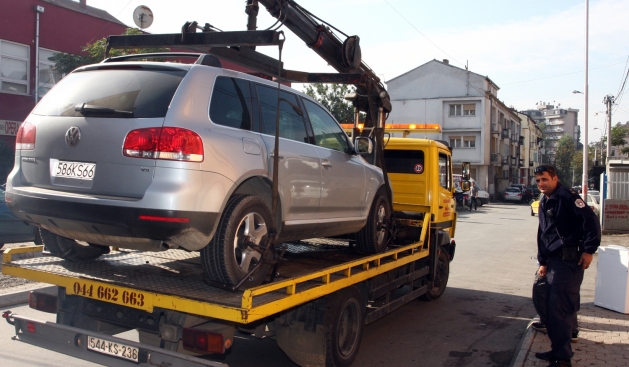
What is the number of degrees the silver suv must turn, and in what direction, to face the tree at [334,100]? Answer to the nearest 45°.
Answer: approximately 45° to its left

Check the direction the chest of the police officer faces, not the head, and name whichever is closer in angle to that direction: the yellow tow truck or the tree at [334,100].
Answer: the yellow tow truck

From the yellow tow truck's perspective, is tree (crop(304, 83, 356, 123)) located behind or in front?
in front

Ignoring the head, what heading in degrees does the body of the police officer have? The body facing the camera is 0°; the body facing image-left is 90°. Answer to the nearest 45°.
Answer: approximately 45°

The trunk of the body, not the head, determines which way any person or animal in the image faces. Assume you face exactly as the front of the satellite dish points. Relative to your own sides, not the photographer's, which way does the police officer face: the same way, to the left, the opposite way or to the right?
to the right

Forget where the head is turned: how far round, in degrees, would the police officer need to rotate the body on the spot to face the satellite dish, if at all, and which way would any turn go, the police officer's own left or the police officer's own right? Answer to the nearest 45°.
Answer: approximately 45° to the police officer's own right

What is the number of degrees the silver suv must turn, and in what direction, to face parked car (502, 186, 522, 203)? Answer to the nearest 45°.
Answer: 0° — it already faces it

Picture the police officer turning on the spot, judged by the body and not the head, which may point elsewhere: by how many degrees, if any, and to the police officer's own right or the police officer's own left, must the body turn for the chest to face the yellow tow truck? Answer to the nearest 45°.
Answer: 0° — they already face it

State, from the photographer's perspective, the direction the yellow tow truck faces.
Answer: facing away from the viewer and to the right of the viewer

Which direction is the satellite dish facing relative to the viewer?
toward the camera

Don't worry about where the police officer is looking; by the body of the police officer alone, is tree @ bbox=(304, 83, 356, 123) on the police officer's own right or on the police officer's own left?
on the police officer's own right
